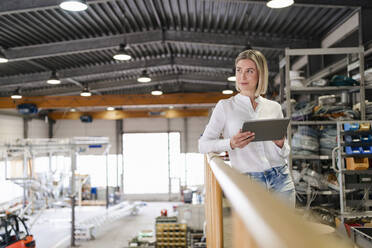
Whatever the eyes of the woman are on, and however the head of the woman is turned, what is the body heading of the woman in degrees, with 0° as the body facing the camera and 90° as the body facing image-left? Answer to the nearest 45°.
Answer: approximately 0°

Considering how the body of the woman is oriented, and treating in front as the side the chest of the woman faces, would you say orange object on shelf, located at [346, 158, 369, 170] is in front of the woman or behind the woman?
behind

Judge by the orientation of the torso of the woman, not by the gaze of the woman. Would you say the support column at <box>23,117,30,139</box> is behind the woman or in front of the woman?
behind

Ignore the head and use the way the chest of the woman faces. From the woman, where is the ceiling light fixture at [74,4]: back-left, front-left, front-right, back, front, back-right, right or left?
back-right

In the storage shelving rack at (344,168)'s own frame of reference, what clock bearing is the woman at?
The woman is roughly at 12 o'clock from the storage shelving rack.

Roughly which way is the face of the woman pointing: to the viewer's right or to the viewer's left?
to the viewer's left
